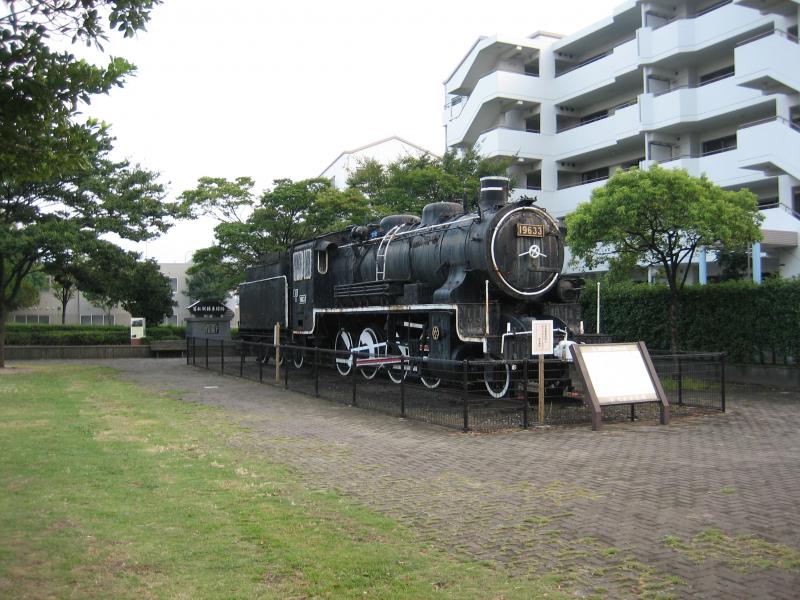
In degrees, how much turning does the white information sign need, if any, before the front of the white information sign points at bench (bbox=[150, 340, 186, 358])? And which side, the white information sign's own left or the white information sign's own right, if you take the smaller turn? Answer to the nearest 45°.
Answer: approximately 135° to the white information sign's own right

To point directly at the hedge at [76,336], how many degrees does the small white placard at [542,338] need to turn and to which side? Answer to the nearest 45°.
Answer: approximately 135° to its right

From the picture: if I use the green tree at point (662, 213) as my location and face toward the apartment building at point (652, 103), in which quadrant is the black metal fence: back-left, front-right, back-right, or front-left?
back-left

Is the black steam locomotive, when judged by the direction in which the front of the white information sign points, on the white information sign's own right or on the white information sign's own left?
on the white information sign's own right

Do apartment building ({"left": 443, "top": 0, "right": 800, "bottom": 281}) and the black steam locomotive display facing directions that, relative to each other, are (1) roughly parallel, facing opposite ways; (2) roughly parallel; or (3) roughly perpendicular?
roughly perpendicular

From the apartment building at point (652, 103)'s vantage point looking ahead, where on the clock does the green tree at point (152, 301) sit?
The green tree is roughly at 2 o'clock from the apartment building.

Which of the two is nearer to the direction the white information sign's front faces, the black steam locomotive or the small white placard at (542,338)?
the small white placard

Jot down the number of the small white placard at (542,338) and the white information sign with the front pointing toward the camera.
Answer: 2

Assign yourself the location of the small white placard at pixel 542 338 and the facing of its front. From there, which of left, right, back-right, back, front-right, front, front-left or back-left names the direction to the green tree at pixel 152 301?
back-right

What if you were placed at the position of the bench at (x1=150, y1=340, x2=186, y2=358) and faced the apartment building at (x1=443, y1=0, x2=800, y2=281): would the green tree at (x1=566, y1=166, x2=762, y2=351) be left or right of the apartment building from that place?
right

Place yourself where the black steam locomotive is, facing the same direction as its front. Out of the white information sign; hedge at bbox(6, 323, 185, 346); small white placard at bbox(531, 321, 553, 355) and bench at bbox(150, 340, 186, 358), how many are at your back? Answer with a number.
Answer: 2

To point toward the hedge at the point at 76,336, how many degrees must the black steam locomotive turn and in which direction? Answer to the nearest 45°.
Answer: approximately 180°

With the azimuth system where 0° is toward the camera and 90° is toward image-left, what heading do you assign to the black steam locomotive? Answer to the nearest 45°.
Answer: approximately 315°

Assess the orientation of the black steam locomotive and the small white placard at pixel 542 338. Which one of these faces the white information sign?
the black steam locomotive
